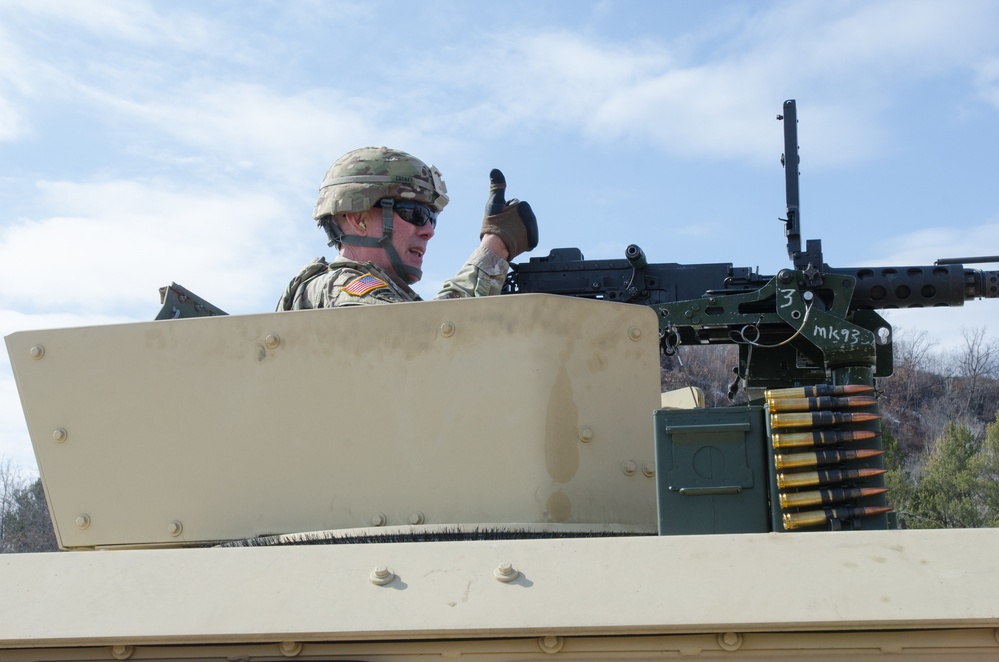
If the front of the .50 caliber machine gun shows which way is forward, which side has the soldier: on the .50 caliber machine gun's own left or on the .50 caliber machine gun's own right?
on the .50 caliber machine gun's own right

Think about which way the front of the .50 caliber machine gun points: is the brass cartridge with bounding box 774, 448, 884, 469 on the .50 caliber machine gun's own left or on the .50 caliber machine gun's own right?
on the .50 caliber machine gun's own right

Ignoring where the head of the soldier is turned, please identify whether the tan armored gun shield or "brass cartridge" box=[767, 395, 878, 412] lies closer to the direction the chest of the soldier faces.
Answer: the brass cartridge

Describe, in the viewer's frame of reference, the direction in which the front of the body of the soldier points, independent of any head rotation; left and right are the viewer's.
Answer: facing to the right of the viewer

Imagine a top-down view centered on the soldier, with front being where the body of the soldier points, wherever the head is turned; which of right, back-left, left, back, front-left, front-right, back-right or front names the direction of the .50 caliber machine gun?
front-left

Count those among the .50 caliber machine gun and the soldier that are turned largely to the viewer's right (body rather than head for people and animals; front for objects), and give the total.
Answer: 2

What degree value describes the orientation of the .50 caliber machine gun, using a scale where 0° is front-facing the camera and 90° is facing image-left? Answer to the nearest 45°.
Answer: approximately 270°

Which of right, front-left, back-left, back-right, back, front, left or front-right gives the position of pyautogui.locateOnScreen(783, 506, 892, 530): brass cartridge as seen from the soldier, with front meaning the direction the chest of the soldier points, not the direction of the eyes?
front-right
